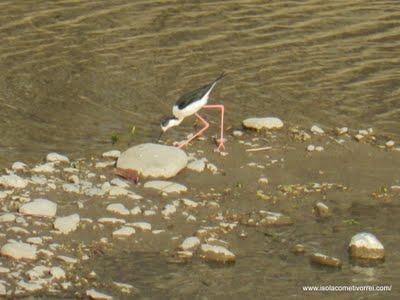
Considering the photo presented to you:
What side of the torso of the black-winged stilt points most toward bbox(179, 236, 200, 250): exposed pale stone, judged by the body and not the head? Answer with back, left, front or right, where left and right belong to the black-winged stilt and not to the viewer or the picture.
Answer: left

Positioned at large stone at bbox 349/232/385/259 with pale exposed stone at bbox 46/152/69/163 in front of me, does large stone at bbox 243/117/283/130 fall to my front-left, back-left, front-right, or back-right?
front-right

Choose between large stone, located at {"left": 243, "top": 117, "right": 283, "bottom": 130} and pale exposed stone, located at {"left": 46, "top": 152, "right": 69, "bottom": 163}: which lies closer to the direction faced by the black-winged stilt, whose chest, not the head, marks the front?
the pale exposed stone

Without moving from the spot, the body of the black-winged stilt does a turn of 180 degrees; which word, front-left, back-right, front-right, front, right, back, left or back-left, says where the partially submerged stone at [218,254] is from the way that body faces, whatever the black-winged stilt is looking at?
right

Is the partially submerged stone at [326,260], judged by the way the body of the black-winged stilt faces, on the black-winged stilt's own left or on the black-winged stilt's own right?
on the black-winged stilt's own left

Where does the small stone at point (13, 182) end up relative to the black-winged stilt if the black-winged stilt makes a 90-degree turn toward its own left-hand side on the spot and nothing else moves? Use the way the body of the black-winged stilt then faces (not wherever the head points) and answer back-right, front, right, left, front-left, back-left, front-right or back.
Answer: front-right

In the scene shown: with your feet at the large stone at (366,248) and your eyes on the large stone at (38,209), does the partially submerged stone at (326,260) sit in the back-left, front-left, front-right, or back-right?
front-left

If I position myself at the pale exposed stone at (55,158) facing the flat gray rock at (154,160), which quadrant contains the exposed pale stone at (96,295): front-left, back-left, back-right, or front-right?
front-right

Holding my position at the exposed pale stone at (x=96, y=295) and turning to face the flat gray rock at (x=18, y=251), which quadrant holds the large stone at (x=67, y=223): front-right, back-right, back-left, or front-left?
front-right

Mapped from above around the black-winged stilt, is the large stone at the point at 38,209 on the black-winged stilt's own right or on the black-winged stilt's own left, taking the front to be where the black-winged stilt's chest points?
on the black-winged stilt's own left

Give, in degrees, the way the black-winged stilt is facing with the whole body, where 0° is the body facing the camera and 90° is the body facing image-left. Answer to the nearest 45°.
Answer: approximately 90°

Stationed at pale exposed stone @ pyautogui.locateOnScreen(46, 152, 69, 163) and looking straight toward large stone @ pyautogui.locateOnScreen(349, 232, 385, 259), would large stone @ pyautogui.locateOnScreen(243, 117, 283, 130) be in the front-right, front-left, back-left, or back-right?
front-left

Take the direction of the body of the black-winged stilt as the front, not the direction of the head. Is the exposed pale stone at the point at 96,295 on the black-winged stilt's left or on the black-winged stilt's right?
on the black-winged stilt's left

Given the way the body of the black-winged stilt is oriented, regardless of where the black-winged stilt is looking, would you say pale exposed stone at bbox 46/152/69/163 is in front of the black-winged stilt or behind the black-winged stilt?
in front

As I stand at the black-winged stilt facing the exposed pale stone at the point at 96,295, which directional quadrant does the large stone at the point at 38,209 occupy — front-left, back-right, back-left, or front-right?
front-right

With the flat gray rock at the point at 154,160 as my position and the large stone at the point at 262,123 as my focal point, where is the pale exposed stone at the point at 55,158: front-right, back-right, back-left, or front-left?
back-left
